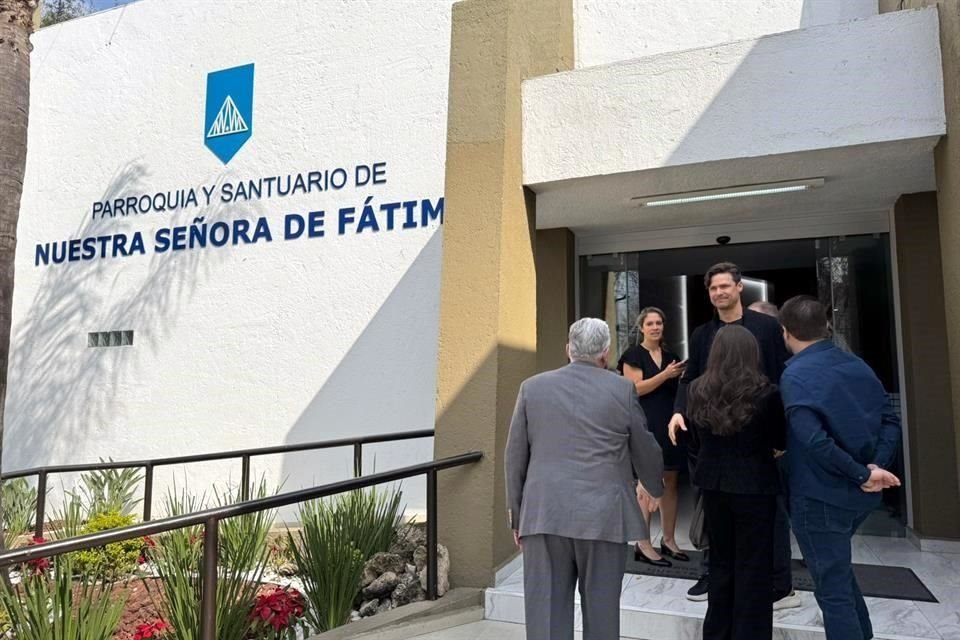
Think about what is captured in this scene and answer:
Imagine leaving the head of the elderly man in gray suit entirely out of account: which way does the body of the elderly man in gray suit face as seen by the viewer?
away from the camera

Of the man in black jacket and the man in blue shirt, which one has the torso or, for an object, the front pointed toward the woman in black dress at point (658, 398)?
the man in blue shirt

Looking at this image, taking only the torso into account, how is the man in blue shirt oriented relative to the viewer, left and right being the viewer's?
facing away from the viewer and to the left of the viewer

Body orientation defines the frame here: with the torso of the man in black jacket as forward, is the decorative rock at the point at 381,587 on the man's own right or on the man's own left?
on the man's own right

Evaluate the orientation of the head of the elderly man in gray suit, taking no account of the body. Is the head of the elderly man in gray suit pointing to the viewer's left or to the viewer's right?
to the viewer's right

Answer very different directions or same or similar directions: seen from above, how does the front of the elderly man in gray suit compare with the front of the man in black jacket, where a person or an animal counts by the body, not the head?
very different directions

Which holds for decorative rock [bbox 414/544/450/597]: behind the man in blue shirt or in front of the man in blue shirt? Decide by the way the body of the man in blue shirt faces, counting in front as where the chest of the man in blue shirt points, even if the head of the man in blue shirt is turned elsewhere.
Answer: in front

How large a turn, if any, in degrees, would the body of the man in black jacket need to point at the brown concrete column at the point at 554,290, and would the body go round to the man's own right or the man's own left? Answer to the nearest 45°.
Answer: approximately 135° to the man's own right

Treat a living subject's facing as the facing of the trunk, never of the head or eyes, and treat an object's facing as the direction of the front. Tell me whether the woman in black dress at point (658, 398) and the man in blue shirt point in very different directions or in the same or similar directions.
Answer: very different directions

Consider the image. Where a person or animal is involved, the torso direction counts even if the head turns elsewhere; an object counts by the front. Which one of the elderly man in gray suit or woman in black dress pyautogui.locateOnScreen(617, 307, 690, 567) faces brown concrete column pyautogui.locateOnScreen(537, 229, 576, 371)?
the elderly man in gray suit

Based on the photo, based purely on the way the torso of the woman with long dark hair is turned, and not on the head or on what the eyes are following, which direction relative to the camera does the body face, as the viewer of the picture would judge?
away from the camera

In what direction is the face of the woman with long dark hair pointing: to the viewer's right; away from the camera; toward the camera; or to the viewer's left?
away from the camera

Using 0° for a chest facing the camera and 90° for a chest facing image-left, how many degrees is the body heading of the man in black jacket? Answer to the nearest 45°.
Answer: approximately 0°

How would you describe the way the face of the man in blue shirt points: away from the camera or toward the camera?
away from the camera

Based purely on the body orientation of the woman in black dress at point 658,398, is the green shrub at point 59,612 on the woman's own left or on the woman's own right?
on the woman's own right

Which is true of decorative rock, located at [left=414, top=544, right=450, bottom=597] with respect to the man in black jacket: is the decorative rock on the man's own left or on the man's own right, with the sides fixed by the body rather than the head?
on the man's own right
